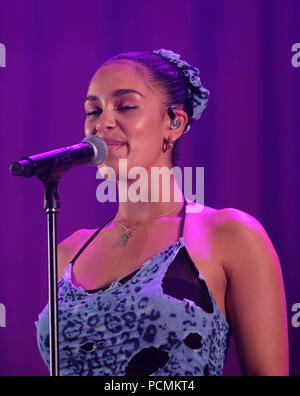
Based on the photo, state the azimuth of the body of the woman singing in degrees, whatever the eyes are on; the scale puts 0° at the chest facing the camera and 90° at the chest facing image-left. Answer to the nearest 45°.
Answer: approximately 45°
